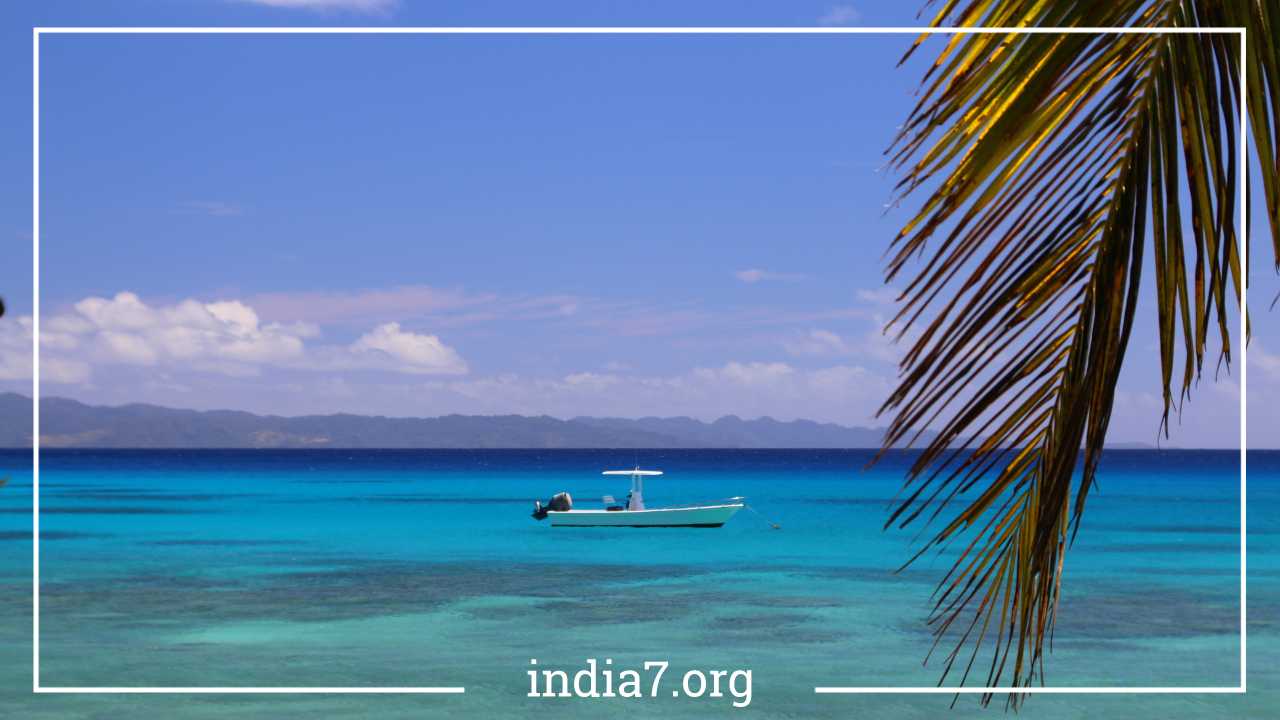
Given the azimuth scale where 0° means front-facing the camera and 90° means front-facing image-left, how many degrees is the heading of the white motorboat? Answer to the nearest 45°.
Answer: approximately 270°
